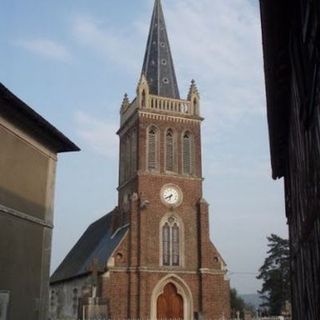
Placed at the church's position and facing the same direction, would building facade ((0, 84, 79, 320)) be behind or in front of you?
in front

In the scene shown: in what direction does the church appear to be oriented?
toward the camera
